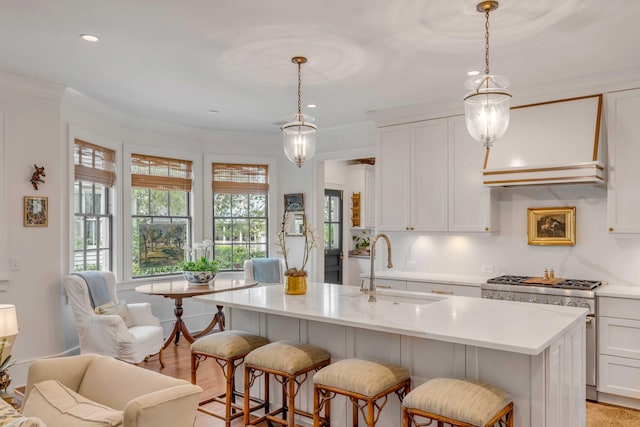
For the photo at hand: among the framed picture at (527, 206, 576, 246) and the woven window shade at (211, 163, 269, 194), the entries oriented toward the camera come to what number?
2

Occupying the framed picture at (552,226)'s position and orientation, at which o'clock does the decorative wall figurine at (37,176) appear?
The decorative wall figurine is roughly at 2 o'clock from the framed picture.

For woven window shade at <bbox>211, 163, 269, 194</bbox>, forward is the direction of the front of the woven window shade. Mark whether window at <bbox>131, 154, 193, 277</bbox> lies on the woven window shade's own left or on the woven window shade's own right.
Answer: on the woven window shade's own right

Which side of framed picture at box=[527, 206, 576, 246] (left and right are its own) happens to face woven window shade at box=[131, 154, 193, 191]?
right

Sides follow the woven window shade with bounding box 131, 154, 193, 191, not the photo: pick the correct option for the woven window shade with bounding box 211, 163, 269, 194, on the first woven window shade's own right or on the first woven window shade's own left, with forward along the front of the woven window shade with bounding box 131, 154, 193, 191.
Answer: on the first woven window shade's own left

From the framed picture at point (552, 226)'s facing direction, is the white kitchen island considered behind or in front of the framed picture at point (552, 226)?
in front

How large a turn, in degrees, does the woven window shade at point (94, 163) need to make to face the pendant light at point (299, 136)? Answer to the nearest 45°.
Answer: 0° — it already faces it

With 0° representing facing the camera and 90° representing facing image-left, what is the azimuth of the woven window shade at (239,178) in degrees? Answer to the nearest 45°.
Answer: approximately 0°

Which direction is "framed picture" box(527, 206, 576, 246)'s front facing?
toward the camera

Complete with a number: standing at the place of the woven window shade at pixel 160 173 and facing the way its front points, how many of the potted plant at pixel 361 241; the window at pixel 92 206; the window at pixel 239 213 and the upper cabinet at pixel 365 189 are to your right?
1

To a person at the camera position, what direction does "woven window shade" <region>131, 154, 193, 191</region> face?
facing the viewer and to the right of the viewer
